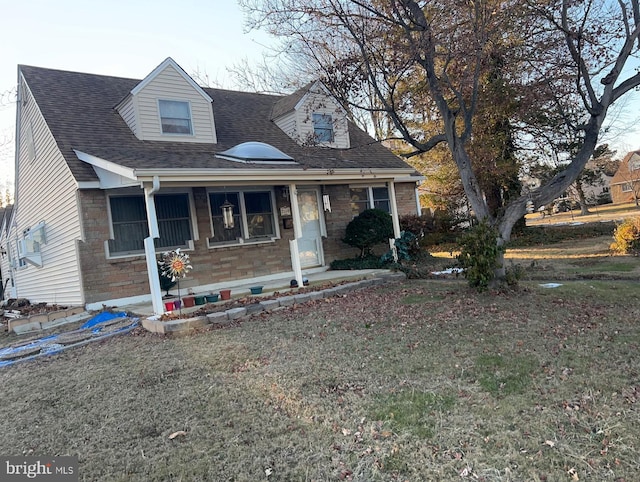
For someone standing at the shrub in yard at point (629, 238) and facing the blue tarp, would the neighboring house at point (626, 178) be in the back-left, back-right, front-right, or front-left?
back-right

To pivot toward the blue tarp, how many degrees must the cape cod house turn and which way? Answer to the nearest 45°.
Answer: approximately 90° to its right

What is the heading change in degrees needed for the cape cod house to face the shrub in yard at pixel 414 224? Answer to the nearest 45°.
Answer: approximately 90° to its left

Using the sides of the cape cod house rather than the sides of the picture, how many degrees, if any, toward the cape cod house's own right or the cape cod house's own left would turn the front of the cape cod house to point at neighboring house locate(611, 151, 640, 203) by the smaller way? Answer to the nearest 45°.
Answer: approximately 90° to the cape cod house's own left

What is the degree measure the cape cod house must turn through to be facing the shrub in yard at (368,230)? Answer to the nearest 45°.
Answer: approximately 45° to its left

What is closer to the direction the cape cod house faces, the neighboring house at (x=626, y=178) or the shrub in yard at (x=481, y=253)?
the shrub in yard

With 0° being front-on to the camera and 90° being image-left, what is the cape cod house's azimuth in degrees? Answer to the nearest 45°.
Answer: approximately 315°

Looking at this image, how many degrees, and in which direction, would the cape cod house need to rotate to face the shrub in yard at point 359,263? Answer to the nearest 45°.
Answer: approximately 45° to its left

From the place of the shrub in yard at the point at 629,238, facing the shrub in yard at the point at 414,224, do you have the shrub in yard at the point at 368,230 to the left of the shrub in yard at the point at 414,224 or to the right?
left

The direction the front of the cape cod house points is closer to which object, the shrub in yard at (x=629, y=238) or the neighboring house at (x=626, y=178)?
the shrub in yard
